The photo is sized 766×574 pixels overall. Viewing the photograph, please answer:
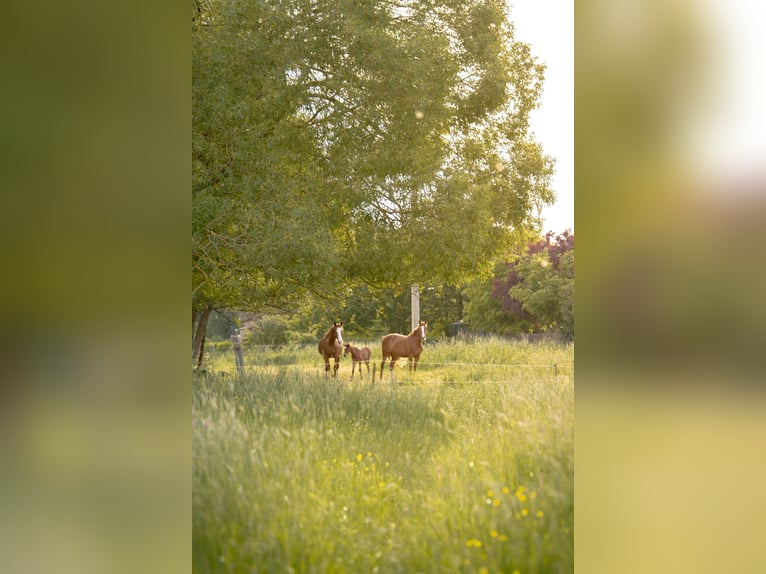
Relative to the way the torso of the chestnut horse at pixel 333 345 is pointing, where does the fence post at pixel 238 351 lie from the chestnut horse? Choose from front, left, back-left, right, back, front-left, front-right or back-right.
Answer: back-right

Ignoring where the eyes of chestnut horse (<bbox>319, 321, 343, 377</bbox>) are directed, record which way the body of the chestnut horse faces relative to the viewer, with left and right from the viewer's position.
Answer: facing the viewer and to the right of the viewer
